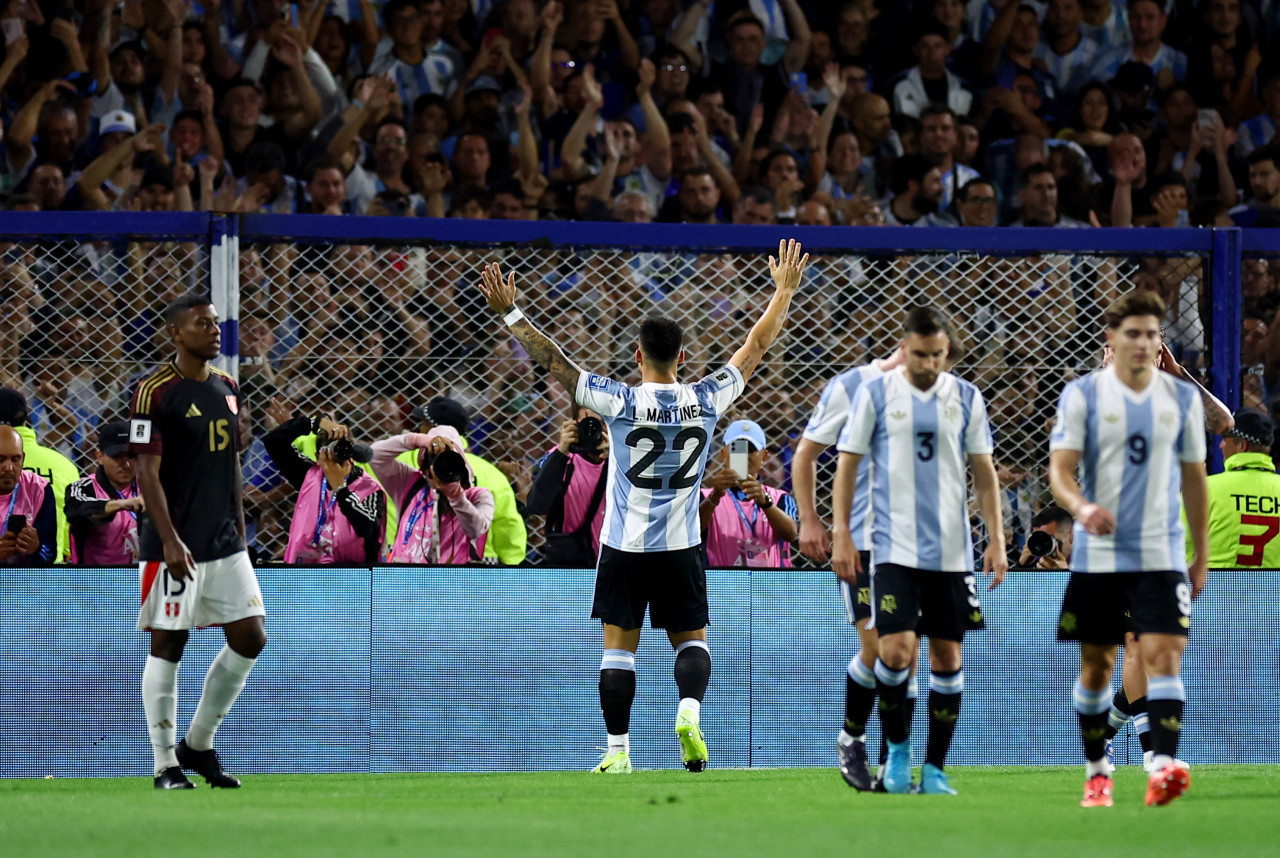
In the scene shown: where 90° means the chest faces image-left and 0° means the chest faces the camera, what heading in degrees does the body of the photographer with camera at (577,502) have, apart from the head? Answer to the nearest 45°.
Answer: approximately 315°

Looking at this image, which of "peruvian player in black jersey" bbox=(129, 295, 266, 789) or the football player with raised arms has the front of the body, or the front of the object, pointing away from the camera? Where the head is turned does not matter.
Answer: the football player with raised arms

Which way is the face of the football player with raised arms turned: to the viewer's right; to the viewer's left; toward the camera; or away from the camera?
away from the camera

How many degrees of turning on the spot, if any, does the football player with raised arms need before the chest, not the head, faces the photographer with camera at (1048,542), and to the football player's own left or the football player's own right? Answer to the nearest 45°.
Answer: approximately 45° to the football player's own right

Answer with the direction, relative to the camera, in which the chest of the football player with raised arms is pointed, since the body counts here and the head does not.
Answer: away from the camera

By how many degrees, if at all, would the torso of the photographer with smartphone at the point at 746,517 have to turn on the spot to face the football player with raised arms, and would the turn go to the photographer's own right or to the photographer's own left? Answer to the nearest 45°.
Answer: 0° — they already face them

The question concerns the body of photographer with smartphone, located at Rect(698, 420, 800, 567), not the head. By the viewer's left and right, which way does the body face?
facing the viewer

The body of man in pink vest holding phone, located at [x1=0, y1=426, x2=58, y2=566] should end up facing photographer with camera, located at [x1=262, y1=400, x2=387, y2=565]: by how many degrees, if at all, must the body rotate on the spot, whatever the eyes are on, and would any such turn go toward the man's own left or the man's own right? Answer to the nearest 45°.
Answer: approximately 90° to the man's own left

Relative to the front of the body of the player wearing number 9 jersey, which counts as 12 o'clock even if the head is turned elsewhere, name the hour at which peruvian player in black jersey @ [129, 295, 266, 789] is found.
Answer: The peruvian player in black jersey is roughly at 3 o'clock from the player wearing number 9 jersey.

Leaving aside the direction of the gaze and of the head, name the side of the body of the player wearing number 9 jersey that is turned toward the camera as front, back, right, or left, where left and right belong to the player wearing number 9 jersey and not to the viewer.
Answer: front

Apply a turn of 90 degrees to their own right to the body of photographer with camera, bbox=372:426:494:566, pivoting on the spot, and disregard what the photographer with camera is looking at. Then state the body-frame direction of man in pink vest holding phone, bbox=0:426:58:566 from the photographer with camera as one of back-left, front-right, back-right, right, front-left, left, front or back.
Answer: front

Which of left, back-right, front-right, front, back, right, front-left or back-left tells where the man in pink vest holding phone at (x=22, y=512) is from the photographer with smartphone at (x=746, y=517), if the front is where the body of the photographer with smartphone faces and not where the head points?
right
